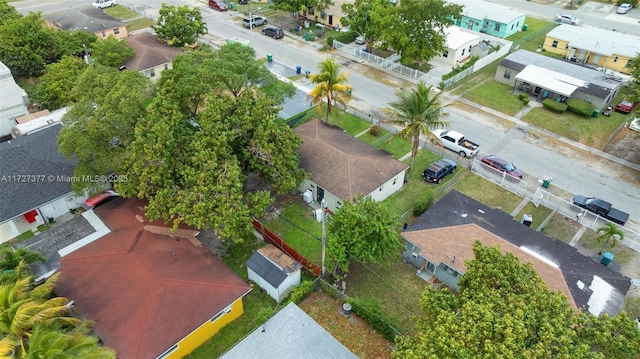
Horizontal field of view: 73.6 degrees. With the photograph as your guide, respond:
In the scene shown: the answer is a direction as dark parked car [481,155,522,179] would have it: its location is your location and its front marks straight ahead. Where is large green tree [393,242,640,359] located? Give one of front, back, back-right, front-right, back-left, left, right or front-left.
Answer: front-right

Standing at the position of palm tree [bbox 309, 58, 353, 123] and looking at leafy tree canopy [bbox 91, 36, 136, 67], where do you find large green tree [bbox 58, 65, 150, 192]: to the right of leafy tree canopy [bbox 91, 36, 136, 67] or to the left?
left

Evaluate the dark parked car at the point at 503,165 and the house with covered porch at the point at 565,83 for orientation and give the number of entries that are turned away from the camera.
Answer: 0

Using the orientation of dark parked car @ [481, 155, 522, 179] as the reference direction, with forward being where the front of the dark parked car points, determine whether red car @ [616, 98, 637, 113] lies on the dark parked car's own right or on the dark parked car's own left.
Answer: on the dark parked car's own left

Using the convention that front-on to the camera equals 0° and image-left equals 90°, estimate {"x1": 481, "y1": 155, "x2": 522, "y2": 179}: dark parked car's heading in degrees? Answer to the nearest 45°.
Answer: approximately 315°

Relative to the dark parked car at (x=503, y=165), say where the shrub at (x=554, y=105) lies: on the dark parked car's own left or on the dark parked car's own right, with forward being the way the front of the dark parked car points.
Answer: on the dark parked car's own left

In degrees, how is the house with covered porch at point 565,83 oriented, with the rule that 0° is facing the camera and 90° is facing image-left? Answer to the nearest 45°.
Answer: approximately 45°

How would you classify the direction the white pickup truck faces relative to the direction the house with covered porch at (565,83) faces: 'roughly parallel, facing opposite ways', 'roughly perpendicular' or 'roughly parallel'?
roughly perpendicular

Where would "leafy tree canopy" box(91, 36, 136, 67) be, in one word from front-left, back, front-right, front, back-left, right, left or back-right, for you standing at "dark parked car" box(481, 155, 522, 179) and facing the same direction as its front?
back-right
